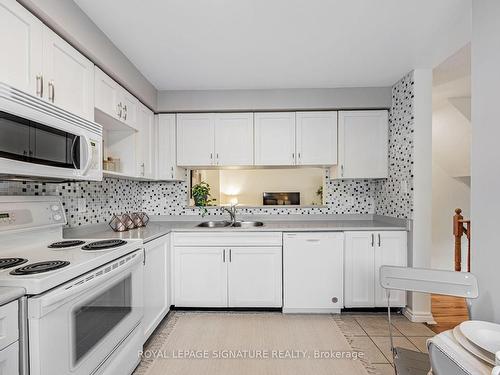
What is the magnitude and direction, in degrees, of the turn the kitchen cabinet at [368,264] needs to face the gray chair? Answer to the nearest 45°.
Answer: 0° — it already faces it

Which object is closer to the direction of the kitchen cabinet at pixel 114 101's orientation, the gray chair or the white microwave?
the gray chair

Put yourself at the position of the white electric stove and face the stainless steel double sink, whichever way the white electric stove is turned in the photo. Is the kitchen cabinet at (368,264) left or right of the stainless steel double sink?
right

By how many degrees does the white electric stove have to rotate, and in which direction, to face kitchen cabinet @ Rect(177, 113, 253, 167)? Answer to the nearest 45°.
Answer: approximately 90° to its left

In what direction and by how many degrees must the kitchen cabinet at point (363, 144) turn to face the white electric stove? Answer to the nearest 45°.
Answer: approximately 45° to its right
